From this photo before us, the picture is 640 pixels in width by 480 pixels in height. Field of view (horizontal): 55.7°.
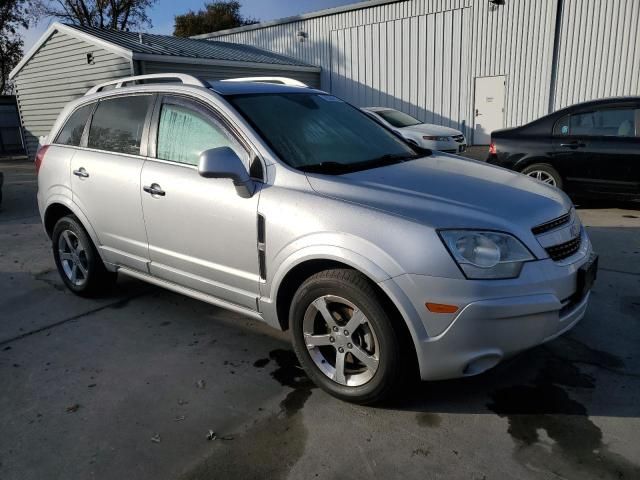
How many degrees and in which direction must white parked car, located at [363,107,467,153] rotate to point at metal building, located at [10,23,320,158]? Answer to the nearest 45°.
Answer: approximately 135° to its right

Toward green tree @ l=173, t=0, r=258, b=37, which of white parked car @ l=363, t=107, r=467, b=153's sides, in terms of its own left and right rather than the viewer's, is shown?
back

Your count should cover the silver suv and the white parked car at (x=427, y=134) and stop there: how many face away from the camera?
0

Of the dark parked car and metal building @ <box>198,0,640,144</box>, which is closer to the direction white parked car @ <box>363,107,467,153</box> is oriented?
the dark parked car

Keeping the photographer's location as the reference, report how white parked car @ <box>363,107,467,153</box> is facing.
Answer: facing the viewer and to the right of the viewer

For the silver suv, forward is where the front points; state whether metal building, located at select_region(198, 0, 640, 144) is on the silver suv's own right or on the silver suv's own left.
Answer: on the silver suv's own left

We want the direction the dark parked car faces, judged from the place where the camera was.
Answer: facing to the right of the viewer

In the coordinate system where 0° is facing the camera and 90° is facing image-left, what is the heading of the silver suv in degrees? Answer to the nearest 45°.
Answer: approximately 315°
